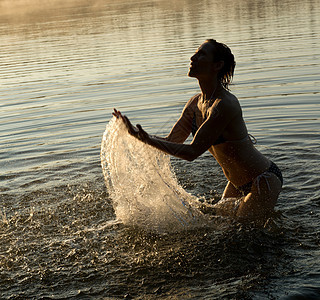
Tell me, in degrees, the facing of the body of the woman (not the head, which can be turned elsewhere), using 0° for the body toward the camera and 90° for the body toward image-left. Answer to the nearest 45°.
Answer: approximately 90°

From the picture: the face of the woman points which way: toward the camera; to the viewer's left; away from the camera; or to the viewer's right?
to the viewer's left
